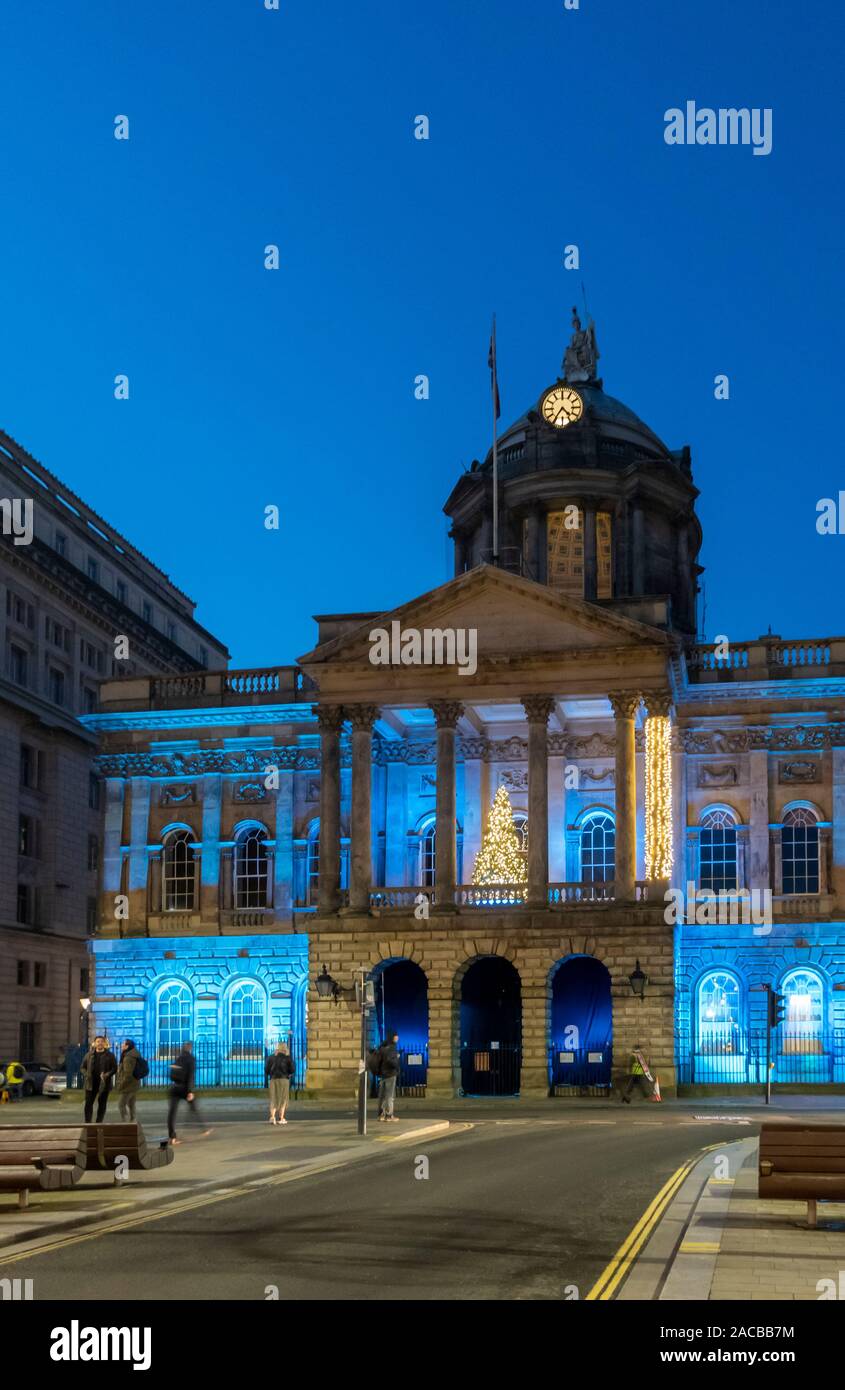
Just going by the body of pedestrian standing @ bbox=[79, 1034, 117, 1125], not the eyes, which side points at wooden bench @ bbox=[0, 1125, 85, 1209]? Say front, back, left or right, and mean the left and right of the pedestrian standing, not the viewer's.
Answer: front

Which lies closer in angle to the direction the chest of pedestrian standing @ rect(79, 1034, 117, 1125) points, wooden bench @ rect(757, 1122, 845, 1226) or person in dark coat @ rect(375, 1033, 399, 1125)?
the wooden bench

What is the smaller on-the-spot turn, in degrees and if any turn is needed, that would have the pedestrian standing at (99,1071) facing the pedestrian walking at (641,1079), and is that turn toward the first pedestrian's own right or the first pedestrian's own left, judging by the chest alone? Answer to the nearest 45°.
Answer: approximately 135° to the first pedestrian's own left

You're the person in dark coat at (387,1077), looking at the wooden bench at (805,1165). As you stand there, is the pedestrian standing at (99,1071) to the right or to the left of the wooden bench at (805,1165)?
right

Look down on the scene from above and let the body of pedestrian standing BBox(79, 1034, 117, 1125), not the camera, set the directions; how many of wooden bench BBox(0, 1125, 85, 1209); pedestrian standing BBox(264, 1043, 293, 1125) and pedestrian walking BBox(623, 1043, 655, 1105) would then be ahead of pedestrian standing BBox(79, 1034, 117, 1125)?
1
